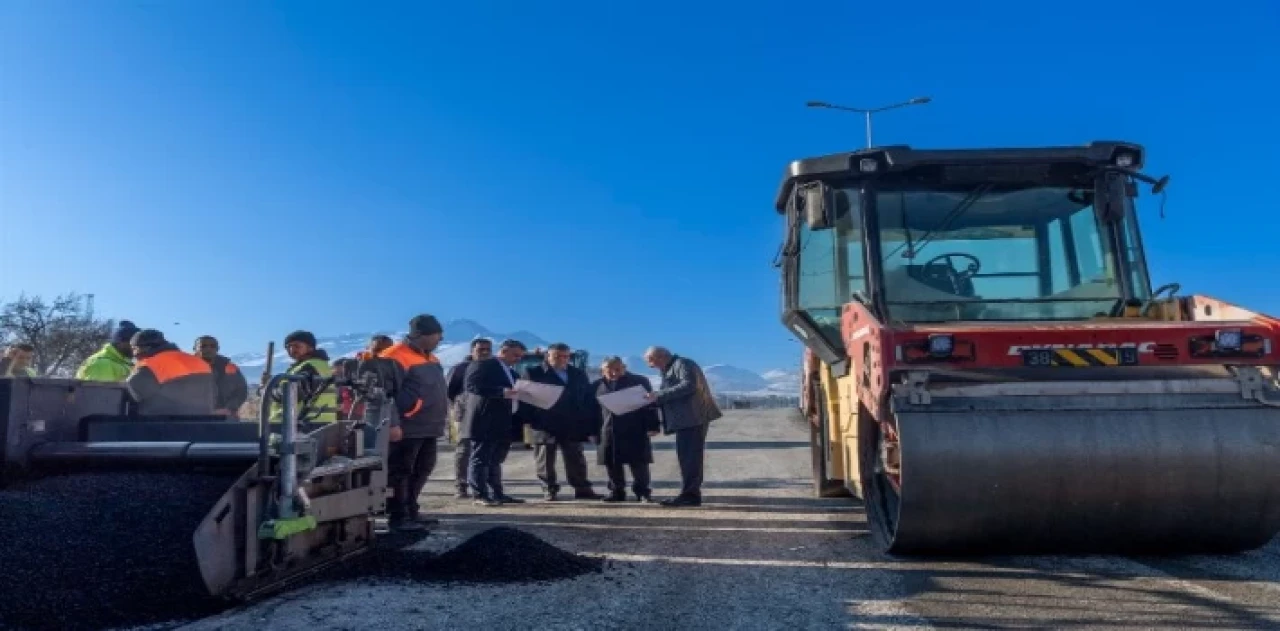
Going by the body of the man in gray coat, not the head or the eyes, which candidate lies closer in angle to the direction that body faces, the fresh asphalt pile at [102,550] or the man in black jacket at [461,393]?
the man in black jacket

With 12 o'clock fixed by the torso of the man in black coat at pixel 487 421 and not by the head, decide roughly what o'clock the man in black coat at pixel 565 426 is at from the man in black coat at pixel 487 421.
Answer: the man in black coat at pixel 565 426 is roughly at 11 o'clock from the man in black coat at pixel 487 421.

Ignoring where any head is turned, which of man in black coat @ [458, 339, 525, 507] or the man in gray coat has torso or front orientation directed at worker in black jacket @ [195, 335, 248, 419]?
the man in gray coat

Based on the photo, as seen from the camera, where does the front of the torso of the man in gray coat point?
to the viewer's left

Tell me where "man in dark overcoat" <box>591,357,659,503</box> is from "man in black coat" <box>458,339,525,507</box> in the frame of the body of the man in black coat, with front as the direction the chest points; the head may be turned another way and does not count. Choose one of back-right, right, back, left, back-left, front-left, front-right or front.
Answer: front

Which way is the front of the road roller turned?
toward the camera

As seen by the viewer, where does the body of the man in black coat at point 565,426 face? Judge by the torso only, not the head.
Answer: toward the camera

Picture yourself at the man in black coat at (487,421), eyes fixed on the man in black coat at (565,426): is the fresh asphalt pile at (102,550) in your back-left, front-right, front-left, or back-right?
back-right

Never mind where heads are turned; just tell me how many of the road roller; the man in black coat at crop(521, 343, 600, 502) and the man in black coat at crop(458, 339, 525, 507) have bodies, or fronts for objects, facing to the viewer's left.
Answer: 0

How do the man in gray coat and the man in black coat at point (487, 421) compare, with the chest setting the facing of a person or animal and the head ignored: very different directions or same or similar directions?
very different directions

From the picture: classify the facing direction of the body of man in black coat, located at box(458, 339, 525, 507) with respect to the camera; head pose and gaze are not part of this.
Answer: to the viewer's right

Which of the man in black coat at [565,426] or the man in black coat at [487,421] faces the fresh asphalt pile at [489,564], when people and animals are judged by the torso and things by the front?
the man in black coat at [565,426]

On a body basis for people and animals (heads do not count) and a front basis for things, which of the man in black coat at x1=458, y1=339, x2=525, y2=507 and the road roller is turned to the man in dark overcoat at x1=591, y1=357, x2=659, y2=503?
the man in black coat

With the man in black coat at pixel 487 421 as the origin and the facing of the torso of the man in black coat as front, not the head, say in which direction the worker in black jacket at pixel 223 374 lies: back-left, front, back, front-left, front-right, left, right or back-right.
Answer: back

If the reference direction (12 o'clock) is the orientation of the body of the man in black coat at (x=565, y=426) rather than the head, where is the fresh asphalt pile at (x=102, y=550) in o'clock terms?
The fresh asphalt pile is roughly at 1 o'clock from the man in black coat.

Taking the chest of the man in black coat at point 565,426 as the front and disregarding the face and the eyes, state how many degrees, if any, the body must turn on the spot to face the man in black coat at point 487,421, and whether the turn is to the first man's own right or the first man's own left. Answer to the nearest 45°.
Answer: approximately 45° to the first man's own right
